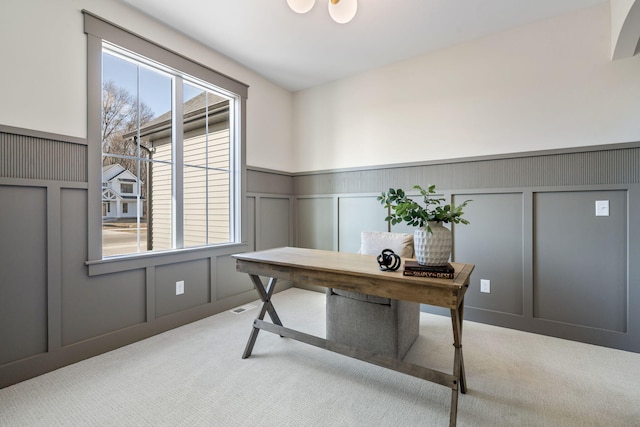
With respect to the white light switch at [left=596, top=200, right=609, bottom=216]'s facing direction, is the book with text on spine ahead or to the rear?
ahead

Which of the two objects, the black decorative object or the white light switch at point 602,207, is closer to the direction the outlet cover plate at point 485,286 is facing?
the black decorative object

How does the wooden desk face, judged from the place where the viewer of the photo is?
facing away from the viewer and to the right of the viewer

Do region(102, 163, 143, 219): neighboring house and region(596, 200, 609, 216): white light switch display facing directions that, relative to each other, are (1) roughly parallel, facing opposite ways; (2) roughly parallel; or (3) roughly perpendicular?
roughly perpendicular

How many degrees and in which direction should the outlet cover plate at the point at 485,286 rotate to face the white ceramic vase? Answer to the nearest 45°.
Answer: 0° — it already faces it

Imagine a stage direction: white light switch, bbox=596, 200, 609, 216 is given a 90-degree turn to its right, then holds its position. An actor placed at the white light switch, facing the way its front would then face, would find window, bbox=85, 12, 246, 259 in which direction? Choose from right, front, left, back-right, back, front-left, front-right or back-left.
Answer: front-left

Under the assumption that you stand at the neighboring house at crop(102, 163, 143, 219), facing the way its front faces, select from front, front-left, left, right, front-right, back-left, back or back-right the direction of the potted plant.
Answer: front-left

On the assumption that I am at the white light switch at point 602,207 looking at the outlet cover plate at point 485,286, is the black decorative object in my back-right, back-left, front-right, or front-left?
front-left

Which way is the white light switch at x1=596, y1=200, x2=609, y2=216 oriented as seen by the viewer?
toward the camera

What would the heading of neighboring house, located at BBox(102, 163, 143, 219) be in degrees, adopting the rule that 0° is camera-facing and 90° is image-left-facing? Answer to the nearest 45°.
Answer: approximately 0°

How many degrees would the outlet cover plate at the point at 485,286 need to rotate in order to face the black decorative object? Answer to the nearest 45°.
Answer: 0° — it already faces it

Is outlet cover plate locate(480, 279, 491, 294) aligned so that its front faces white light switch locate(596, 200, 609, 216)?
no

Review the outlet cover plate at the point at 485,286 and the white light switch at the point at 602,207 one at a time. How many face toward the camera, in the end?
2

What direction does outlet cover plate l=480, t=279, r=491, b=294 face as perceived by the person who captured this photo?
facing the viewer

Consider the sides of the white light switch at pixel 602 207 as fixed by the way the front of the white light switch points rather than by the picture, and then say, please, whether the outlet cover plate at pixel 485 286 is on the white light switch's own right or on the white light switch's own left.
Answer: on the white light switch's own right

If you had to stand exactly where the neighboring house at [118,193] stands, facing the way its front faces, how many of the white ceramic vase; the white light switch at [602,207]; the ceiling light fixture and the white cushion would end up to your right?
0
